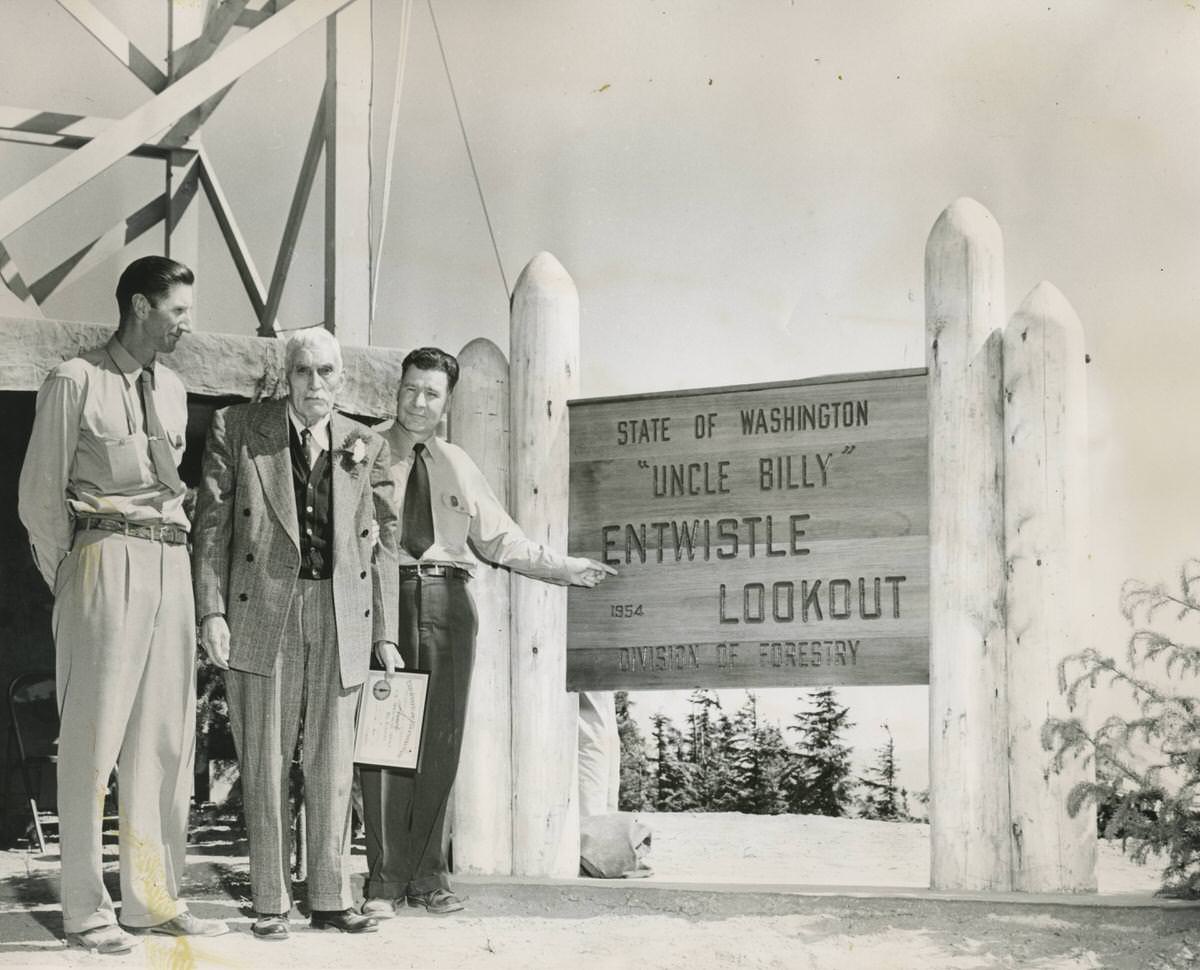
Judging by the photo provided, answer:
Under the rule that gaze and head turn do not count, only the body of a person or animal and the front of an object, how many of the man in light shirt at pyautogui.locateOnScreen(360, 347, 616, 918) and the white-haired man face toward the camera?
2

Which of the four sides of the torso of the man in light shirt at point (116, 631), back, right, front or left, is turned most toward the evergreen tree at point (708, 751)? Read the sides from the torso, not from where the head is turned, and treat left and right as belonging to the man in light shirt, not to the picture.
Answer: left

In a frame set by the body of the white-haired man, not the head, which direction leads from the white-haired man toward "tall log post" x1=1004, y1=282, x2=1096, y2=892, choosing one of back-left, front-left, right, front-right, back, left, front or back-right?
left

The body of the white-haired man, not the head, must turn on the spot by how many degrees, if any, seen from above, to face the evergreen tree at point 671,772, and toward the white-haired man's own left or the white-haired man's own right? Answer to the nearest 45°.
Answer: approximately 135° to the white-haired man's own left

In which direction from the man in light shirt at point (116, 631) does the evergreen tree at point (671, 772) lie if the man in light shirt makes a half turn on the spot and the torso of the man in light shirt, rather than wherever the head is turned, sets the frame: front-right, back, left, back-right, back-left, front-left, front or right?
right

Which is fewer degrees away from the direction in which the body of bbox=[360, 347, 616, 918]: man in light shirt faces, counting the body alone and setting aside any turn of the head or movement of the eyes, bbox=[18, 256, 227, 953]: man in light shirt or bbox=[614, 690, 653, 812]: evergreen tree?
the man in light shirt

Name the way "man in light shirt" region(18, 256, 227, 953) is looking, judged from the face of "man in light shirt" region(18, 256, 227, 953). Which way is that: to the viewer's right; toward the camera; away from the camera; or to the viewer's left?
to the viewer's right

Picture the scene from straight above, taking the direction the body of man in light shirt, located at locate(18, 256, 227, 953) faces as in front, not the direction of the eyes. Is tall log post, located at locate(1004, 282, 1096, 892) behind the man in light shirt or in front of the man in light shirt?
in front

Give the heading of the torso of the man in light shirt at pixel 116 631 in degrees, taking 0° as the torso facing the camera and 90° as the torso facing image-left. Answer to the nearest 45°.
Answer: approximately 315°

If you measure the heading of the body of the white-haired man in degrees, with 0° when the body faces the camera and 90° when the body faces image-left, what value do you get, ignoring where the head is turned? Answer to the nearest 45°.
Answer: approximately 0°

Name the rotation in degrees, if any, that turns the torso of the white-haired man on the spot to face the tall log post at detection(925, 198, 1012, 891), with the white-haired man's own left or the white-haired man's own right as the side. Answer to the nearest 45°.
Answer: approximately 90° to the white-haired man's own left
